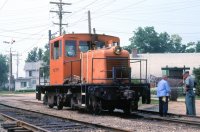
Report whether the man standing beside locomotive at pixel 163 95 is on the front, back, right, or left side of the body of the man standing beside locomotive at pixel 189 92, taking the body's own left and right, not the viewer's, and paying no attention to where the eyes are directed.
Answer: front

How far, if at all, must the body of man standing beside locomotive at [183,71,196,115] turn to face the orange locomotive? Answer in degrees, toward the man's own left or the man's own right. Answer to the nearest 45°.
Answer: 0° — they already face it

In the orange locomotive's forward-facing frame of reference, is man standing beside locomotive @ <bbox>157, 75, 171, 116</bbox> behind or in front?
in front

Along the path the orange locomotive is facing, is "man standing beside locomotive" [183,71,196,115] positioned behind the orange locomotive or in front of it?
in front

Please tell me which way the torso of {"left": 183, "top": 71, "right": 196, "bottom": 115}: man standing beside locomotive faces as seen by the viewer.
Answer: to the viewer's left

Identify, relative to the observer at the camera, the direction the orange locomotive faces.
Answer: facing the viewer and to the right of the viewer

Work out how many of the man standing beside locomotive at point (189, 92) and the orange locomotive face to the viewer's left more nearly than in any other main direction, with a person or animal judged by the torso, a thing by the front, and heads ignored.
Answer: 1
